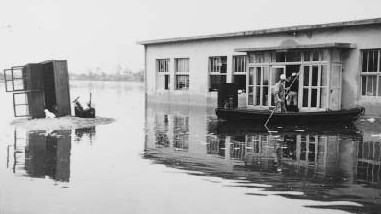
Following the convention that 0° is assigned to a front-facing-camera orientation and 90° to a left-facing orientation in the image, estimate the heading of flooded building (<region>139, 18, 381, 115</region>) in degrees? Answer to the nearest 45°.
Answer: approximately 45°

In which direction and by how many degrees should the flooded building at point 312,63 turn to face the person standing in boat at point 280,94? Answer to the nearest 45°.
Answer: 0° — it already faces them

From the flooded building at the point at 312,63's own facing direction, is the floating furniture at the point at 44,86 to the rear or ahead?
ahead
